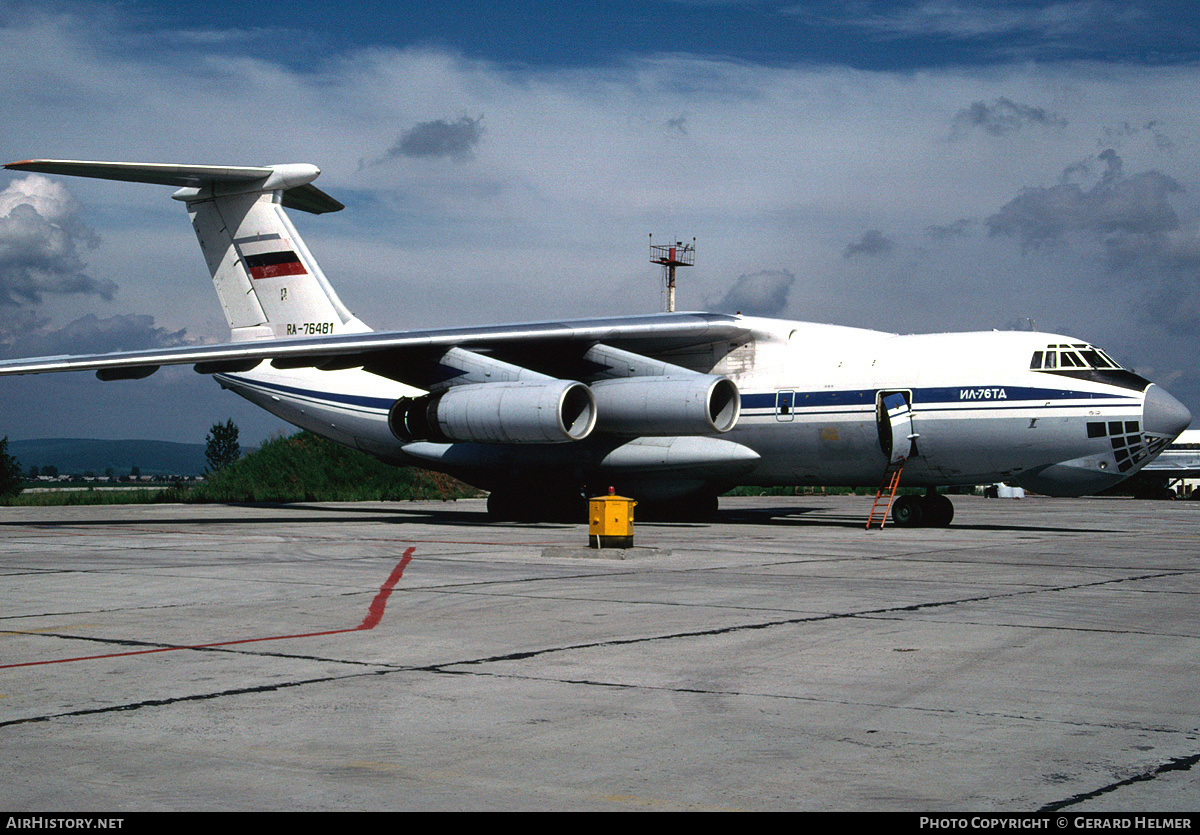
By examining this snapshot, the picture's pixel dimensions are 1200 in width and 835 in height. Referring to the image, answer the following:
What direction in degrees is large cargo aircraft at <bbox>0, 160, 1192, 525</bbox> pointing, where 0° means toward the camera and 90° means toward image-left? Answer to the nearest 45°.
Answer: approximately 315°

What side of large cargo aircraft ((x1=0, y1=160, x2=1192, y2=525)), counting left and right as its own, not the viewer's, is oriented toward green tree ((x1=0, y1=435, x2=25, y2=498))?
back
